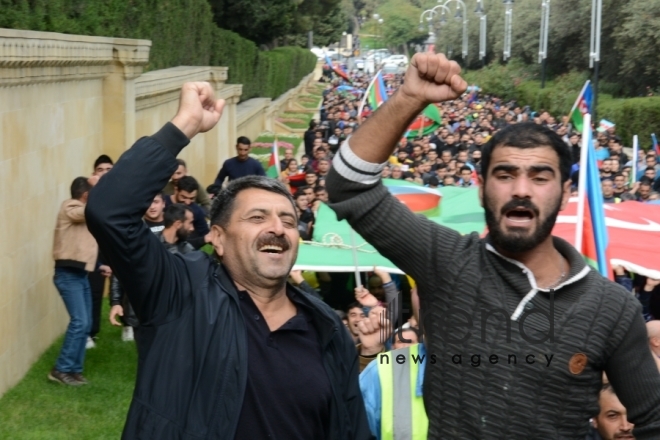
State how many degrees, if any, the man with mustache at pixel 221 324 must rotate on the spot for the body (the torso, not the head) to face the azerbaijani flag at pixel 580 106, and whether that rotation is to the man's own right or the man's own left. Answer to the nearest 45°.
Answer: approximately 135° to the man's own left

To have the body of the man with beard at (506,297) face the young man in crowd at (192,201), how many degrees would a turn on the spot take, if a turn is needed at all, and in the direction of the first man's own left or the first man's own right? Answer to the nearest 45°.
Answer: approximately 180°

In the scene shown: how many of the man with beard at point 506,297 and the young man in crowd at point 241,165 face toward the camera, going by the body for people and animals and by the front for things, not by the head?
2

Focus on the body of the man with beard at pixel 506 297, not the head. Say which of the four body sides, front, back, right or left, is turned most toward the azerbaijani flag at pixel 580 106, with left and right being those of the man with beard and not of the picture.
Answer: back

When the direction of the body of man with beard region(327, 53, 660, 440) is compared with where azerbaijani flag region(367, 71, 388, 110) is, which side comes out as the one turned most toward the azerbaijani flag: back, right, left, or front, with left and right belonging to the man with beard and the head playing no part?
back

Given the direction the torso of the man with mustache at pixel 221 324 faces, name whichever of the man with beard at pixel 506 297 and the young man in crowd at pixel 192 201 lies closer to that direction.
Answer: the man with beard

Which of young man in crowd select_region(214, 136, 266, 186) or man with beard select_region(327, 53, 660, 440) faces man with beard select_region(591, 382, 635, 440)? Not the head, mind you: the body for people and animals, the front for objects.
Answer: the young man in crowd
